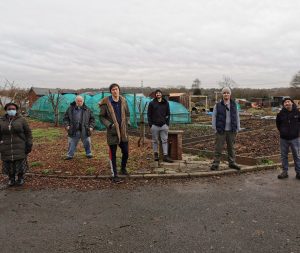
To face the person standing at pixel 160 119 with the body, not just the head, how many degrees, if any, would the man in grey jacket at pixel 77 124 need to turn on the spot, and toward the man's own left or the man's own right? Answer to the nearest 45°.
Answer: approximately 45° to the man's own left

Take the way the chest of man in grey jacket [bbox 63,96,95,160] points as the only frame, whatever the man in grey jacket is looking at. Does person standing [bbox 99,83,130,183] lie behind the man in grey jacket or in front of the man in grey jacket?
in front

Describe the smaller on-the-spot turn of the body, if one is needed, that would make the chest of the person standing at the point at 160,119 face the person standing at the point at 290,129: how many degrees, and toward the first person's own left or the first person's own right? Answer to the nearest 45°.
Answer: approximately 45° to the first person's own left

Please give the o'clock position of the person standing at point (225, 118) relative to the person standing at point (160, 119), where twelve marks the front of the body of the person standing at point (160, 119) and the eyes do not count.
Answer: the person standing at point (225, 118) is roughly at 10 o'clock from the person standing at point (160, 119).

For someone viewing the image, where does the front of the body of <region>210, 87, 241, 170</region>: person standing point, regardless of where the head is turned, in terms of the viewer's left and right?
facing the viewer

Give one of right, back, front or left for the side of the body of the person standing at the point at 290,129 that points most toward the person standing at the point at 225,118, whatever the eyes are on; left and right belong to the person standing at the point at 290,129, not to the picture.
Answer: right

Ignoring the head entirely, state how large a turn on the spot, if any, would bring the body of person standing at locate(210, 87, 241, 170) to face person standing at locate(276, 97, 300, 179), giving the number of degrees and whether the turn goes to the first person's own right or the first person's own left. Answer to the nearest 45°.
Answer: approximately 90° to the first person's own left

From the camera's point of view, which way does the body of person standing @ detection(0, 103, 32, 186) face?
toward the camera

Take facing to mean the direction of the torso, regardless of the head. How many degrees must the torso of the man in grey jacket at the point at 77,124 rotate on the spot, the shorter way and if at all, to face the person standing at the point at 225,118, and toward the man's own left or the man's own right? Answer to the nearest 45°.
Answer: approximately 45° to the man's own left

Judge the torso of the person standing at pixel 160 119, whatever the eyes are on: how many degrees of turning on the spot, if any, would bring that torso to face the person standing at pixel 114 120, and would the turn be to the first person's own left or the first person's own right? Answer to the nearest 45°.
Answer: approximately 45° to the first person's own right

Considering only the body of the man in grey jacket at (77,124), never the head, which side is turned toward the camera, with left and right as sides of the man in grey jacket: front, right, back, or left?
front

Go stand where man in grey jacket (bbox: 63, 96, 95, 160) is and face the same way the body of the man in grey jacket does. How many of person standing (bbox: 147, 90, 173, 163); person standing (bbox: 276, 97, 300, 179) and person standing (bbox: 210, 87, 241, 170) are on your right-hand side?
0

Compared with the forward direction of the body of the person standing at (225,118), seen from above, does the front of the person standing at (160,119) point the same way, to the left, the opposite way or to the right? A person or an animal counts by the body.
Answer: the same way

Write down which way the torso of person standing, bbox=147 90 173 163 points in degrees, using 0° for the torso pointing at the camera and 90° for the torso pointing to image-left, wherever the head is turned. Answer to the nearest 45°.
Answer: approximately 0°
